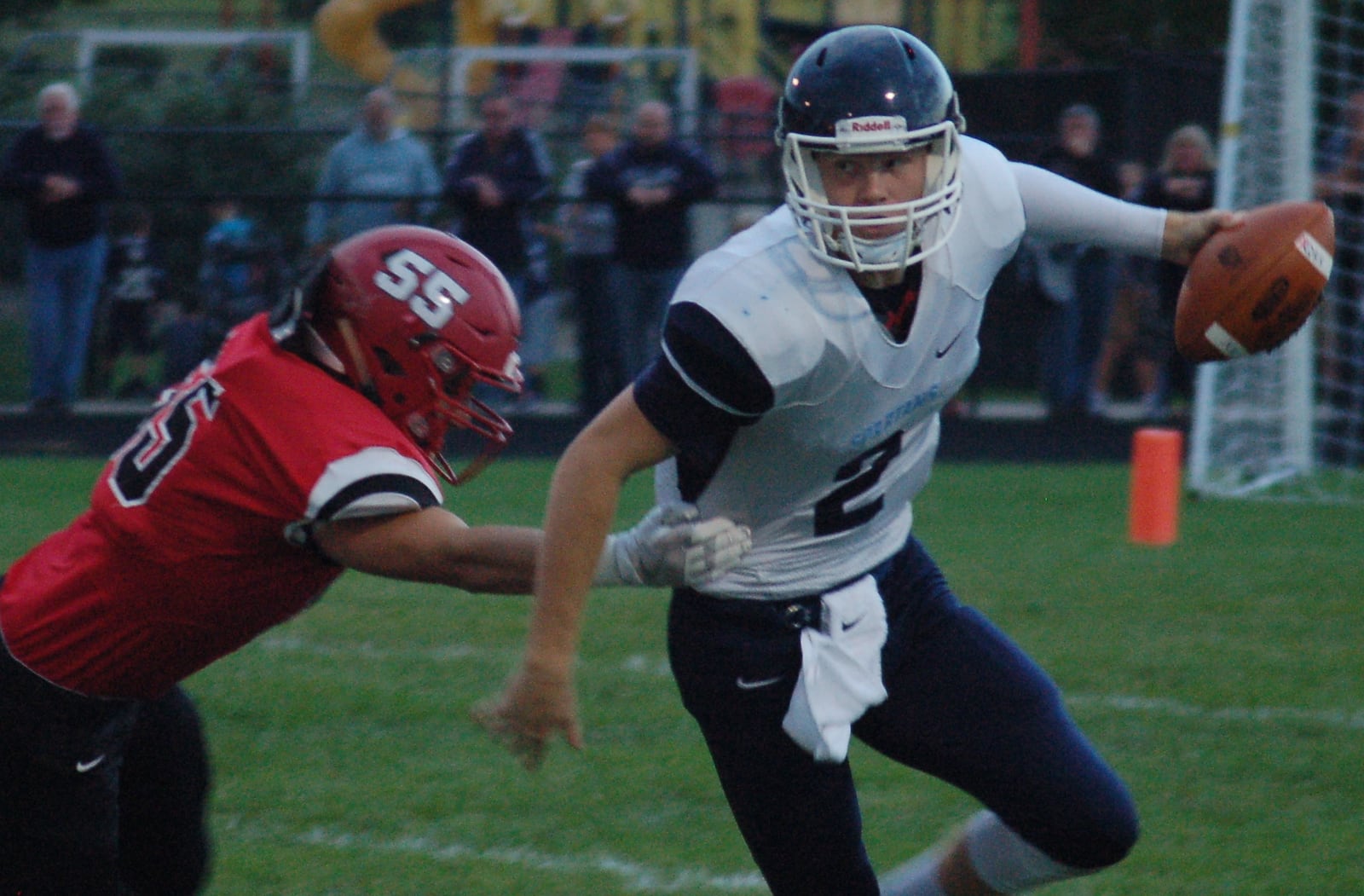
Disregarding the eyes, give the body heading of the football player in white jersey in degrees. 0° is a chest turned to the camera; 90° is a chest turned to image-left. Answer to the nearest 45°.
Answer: approximately 315°

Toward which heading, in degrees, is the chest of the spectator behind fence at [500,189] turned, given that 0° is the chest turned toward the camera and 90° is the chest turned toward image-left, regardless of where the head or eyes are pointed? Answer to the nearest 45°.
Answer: approximately 0°

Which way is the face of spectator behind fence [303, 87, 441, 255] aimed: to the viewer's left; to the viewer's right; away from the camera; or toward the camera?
toward the camera

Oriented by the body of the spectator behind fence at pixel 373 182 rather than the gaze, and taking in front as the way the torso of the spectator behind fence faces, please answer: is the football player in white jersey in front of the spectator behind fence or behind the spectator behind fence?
in front

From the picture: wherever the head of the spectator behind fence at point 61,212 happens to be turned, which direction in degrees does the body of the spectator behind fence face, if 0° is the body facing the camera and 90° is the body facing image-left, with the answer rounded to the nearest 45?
approximately 0°

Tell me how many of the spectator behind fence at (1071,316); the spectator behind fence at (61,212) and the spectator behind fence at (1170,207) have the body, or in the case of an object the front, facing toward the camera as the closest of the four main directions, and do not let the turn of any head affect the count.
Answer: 3

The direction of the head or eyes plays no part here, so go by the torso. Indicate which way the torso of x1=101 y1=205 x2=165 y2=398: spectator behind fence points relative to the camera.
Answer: toward the camera

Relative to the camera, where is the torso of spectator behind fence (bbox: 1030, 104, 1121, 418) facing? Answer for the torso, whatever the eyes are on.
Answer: toward the camera

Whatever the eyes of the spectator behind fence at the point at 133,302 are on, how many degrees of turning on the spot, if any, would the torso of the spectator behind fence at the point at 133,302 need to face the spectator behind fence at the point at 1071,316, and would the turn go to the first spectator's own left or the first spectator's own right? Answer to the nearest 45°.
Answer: approximately 90° to the first spectator's own left

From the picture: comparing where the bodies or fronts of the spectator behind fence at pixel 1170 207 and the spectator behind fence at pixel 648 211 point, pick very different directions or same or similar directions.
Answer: same or similar directions

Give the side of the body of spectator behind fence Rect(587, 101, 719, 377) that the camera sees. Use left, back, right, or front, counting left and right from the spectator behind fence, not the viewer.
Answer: front

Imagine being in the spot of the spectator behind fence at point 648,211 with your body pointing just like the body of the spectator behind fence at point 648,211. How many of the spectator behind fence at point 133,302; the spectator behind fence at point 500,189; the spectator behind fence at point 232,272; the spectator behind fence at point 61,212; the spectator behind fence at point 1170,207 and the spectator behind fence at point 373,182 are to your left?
1

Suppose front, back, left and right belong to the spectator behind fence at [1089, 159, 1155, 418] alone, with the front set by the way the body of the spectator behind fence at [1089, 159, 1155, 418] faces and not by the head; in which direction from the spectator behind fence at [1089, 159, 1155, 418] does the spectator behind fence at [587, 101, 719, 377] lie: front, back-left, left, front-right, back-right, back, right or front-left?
front-right

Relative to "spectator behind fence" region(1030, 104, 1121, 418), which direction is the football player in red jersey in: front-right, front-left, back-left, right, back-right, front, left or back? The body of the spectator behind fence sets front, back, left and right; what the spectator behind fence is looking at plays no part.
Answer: front

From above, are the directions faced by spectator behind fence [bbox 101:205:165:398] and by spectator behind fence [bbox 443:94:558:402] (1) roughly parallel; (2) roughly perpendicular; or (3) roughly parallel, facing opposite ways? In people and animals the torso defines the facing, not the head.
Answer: roughly parallel

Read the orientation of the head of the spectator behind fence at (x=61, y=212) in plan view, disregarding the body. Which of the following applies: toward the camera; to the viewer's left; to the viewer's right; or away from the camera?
toward the camera

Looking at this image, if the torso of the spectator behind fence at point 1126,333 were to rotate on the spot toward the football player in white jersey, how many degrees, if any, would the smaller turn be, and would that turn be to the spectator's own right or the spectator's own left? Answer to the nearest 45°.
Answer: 0° — they already face them

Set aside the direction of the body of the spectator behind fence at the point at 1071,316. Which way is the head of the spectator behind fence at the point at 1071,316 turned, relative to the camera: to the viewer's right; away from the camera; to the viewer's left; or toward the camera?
toward the camera
